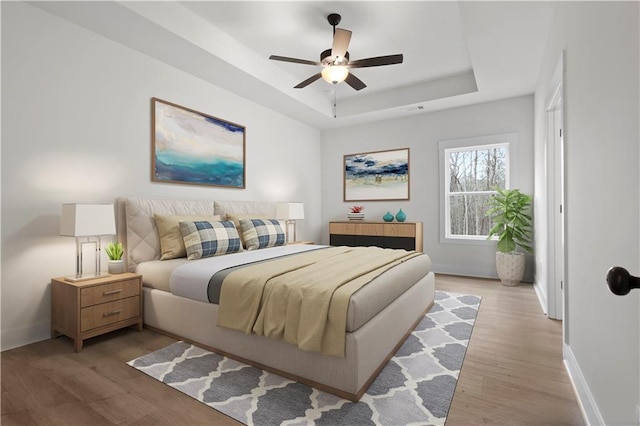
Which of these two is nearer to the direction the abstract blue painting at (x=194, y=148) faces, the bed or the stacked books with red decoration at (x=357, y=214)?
the bed

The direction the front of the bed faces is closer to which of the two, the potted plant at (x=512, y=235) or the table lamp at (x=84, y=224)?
the potted plant

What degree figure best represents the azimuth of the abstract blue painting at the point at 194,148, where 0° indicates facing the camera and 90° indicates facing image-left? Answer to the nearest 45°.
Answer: approximately 315°

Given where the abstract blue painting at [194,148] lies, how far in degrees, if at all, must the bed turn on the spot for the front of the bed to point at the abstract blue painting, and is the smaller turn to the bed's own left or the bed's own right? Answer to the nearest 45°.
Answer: approximately 180°

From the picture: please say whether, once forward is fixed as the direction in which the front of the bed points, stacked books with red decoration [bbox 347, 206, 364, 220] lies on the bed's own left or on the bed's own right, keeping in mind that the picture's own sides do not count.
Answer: on the bed's own left

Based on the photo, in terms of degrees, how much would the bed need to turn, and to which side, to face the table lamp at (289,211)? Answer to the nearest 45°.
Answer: approximately 135° to its left
